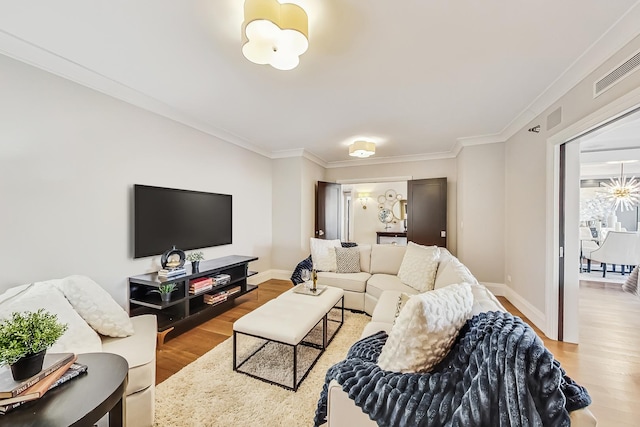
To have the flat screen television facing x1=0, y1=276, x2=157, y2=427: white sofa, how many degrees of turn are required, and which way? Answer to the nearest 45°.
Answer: approximately 45° to its right

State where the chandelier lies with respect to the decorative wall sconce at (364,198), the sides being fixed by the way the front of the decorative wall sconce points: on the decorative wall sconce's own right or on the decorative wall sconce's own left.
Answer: on the decorative wall sconce's own left

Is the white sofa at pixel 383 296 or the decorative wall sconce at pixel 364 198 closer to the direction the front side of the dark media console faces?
the white sofa

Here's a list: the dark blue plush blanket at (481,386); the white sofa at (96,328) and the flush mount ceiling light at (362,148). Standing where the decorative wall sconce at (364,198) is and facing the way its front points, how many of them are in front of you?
3

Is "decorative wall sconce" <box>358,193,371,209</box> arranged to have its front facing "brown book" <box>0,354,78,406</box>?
yes

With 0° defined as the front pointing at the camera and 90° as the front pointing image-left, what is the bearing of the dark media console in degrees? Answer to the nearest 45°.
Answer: approximately 315°

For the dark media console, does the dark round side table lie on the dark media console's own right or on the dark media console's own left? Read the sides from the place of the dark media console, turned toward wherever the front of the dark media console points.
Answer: on the dark media console's own right

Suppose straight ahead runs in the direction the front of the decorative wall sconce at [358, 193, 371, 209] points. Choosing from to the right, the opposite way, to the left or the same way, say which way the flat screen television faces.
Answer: to the left

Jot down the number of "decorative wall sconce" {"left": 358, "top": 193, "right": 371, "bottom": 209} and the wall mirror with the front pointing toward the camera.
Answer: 2

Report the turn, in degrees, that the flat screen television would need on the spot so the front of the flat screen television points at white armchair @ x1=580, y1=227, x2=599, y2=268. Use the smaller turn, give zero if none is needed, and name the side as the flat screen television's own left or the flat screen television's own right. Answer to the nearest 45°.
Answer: approximately 45° to the flat screen television's own left

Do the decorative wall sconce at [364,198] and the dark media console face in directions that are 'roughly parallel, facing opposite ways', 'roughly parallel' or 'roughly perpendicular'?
roughly perpendicular

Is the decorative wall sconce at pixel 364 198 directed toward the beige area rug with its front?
yes

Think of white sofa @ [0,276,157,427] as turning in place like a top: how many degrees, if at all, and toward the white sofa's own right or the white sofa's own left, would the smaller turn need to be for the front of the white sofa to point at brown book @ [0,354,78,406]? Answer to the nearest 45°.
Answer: approximately 45° to the white sofa's own right

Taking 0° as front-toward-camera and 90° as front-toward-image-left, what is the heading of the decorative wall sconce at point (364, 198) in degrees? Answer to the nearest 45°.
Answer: approximately 0°

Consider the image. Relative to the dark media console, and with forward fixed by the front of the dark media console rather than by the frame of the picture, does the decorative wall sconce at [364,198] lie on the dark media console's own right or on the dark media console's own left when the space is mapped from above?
on the dark media console's own left

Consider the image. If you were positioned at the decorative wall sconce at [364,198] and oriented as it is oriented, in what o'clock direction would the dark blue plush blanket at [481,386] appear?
The dark blue plush blanket is roughly at 12 o'clock from the decorative wall sconce.
